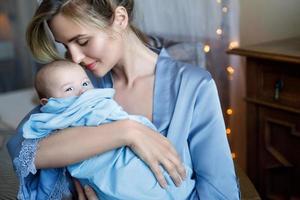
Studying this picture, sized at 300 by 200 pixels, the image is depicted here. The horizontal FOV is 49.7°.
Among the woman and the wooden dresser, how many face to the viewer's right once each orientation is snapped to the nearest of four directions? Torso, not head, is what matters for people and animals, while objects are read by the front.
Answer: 0

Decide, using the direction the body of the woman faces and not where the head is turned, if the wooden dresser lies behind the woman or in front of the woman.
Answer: behind

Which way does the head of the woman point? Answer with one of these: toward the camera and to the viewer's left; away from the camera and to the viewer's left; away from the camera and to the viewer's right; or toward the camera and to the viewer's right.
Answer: toward the camera and to the viewer's left

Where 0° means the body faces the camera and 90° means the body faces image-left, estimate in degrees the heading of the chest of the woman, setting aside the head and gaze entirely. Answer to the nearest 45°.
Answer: approximately 45°

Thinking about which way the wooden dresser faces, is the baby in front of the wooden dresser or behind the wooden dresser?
in front

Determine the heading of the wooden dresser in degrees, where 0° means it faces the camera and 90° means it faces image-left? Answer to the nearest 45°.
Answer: approximately 45°
